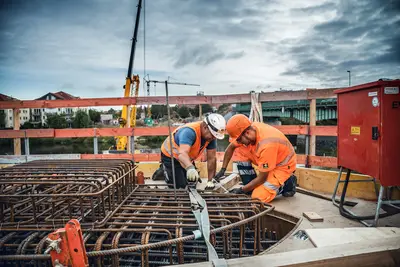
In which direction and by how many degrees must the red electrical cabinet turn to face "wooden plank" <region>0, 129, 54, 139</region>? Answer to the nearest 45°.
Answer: approximately 45° to its right

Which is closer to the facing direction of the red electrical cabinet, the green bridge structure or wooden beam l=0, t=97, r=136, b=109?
the wooden beam

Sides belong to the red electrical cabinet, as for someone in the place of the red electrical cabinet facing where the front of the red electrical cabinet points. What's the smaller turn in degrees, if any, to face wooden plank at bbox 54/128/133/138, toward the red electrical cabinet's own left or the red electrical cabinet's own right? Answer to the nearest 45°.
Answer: approximately 45° to the red electrical cabinet's own right

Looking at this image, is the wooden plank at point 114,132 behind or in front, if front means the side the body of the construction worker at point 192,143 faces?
behind

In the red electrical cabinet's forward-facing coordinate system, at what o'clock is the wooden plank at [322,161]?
The wooden plank is roughly at 4 o'clock from the red electrical cabinet.

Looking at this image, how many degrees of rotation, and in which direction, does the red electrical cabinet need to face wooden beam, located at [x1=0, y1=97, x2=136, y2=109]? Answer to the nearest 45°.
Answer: approximately 45° to its right

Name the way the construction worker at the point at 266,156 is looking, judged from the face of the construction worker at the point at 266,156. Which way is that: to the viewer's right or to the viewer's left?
to the viewer's left

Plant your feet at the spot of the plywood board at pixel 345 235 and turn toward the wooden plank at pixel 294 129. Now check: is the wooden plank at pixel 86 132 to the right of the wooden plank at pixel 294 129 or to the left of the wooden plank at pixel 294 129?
left

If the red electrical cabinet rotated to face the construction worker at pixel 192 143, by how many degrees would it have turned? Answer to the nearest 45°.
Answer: approximately 45° to its right

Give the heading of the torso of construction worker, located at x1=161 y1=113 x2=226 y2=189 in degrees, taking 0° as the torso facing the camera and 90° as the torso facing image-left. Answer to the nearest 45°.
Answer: approximately 315°

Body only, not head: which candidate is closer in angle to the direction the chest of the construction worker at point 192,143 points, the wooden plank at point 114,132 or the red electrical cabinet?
the red electrical cabinet

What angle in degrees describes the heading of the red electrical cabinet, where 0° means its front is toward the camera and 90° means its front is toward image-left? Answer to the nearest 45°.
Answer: approximately 45°
